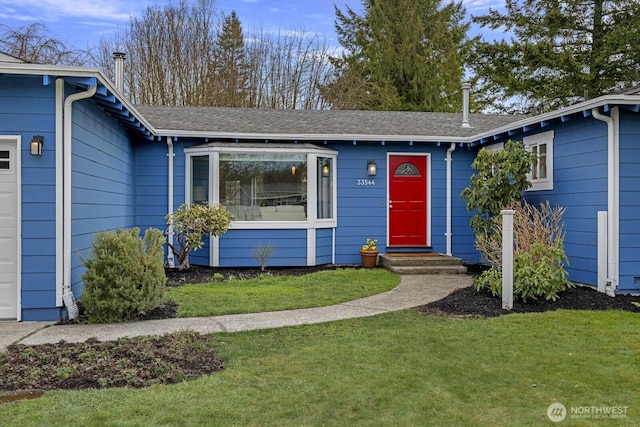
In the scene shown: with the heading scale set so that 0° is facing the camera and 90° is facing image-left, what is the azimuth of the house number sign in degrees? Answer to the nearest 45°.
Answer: approximately 0°

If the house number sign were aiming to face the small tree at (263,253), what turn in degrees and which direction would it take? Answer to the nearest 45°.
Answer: approximately 45° to its right

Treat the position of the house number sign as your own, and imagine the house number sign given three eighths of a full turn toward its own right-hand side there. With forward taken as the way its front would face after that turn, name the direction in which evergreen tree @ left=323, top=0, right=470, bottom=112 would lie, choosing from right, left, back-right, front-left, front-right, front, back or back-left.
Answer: front-right

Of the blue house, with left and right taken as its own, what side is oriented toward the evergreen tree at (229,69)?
back

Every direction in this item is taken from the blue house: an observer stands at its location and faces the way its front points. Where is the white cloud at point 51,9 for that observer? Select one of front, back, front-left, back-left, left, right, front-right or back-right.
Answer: back-right

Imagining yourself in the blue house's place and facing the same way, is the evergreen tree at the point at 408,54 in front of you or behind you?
behind

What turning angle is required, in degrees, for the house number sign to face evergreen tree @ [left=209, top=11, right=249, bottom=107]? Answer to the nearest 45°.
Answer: approximately 135° to its right
